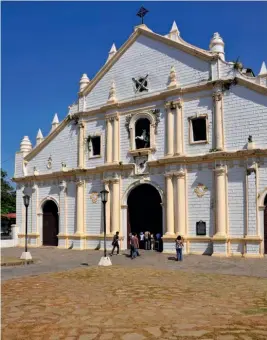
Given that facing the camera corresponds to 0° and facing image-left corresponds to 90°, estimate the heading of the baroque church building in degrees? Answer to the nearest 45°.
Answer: approximately 45°
